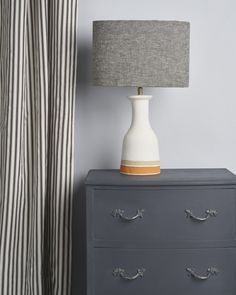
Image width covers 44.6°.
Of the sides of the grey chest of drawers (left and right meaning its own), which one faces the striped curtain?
right

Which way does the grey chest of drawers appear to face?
toward the camera
